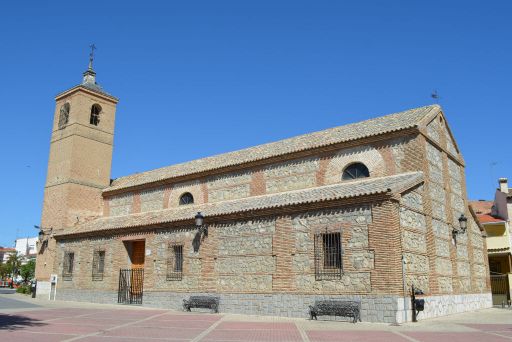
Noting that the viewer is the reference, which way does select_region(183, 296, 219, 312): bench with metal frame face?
facing the viewer and to the left of the viewer

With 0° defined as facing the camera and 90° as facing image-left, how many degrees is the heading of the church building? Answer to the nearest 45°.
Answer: approximately 45°

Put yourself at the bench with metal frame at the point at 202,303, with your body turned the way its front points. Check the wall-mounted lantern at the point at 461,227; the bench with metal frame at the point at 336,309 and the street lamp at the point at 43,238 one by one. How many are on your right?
1

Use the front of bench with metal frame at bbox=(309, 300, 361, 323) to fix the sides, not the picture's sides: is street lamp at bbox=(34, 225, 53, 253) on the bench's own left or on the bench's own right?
on the bench's own right

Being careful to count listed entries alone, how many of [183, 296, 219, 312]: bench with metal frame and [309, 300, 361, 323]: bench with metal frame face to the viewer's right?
0

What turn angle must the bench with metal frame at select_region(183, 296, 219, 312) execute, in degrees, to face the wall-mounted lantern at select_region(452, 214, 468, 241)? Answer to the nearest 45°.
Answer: approximately 135° to its left

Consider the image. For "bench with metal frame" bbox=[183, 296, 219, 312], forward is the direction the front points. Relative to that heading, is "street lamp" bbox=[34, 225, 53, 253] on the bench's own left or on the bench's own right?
on the bench's own right
